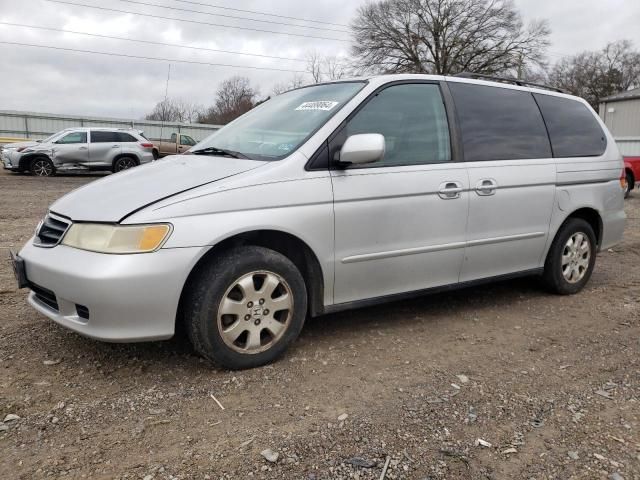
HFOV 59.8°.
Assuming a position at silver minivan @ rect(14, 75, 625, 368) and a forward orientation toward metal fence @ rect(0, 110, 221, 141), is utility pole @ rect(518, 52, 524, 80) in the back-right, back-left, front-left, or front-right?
front-right

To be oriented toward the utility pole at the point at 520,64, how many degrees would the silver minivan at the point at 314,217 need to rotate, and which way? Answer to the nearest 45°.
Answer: approximately 135° to its right

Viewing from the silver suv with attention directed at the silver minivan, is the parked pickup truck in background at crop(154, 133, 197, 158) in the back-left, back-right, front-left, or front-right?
back-left

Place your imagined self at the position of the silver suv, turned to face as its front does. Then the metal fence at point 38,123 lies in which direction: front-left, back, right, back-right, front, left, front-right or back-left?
right

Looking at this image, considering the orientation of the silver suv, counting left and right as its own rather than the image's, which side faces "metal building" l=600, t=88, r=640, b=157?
back

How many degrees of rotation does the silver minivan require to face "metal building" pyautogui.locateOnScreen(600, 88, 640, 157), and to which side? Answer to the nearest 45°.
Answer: approximately 180°

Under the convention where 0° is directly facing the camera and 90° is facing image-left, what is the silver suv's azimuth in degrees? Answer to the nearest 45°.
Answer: approximately 90°

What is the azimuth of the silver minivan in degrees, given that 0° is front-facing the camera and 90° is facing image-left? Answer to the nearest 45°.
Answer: approximately 45°

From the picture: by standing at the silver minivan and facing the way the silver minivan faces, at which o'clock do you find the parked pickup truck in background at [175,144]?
The parked pickup truck in background is roughly at 4 o'clock from the silver minivan.

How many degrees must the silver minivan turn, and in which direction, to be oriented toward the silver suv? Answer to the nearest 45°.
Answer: approximately 90° to its right

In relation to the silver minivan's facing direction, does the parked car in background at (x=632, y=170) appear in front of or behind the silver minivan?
behind

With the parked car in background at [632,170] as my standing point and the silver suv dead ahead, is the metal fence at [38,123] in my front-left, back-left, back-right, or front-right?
front-right

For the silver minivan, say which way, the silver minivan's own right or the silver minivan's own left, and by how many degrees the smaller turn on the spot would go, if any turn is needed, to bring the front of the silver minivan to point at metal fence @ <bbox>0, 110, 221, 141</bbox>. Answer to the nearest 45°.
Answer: approximately 90° to the silver minivan's own right

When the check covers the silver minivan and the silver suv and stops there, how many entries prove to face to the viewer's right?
0
